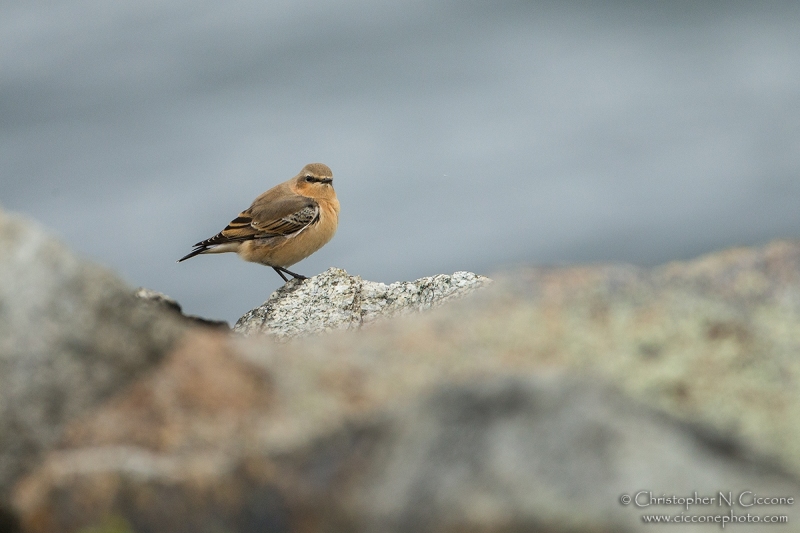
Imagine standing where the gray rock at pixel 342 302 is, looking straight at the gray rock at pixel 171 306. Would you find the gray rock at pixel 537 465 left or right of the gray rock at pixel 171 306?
left

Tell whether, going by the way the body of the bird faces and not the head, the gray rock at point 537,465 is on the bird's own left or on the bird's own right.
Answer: on the bird's own right

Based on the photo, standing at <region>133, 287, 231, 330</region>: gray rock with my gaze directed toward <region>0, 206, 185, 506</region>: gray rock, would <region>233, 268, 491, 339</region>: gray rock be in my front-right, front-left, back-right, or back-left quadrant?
back-left

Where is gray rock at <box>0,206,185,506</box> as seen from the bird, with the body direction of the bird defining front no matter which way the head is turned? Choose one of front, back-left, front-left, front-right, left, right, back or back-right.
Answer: right

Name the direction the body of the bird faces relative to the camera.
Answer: to the viewer's right
